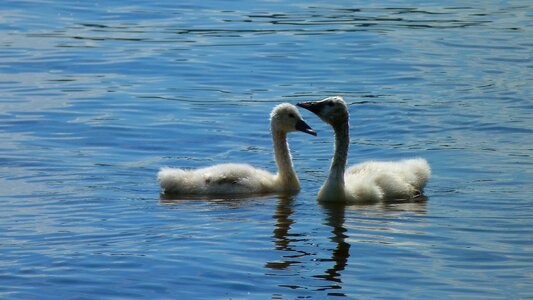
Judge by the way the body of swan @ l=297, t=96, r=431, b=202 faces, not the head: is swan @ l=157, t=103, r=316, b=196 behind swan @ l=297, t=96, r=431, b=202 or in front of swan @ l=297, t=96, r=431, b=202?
in front

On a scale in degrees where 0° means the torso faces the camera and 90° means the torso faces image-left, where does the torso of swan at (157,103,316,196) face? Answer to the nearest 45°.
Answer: approximately 270°

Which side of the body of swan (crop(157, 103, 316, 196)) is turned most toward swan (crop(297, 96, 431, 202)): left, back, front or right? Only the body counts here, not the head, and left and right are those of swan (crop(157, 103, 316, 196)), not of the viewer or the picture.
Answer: front

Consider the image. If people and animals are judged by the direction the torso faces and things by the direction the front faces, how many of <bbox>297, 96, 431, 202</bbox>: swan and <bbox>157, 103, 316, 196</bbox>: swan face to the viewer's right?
1

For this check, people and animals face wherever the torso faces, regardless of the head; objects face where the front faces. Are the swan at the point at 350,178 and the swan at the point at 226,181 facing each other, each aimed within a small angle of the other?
yes

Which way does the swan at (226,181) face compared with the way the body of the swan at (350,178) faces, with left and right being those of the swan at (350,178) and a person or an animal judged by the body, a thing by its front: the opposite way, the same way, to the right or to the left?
the opposite way

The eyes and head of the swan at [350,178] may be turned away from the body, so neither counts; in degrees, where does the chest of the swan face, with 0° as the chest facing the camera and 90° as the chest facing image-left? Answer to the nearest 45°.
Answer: approximately 90°
